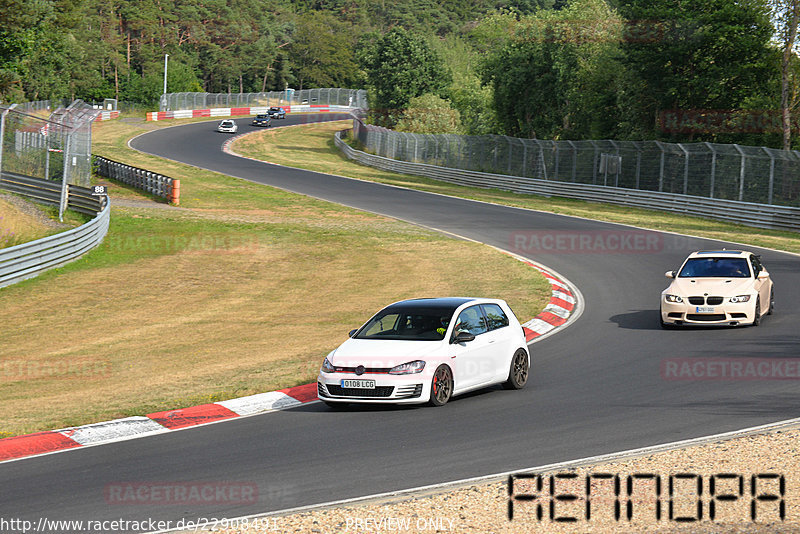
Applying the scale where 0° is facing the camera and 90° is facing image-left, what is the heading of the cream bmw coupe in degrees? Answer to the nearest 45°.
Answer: approximately 0°

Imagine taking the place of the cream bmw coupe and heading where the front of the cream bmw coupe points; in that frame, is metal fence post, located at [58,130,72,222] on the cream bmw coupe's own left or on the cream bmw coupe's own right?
on the cream bmw coupe's own right

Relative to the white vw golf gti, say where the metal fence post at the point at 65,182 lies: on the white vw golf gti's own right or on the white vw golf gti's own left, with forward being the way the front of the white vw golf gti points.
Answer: on the white vw golf gti's own right

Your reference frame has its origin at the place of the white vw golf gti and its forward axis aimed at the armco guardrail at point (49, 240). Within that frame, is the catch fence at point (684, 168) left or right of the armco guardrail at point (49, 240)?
right

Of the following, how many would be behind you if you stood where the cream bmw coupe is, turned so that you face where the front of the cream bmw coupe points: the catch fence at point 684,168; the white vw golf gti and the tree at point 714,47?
2

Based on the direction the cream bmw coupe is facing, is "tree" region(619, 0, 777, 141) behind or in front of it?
behind

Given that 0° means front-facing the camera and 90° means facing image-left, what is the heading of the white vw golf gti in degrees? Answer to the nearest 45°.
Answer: approximately 45°

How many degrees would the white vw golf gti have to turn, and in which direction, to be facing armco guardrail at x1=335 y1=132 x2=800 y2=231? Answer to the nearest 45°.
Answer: approximately 135° to its right

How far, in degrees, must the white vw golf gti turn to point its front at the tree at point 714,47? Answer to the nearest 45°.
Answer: approximately 135° to its right

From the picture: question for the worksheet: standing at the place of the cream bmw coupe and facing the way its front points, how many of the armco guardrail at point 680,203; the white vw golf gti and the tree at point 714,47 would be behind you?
2
